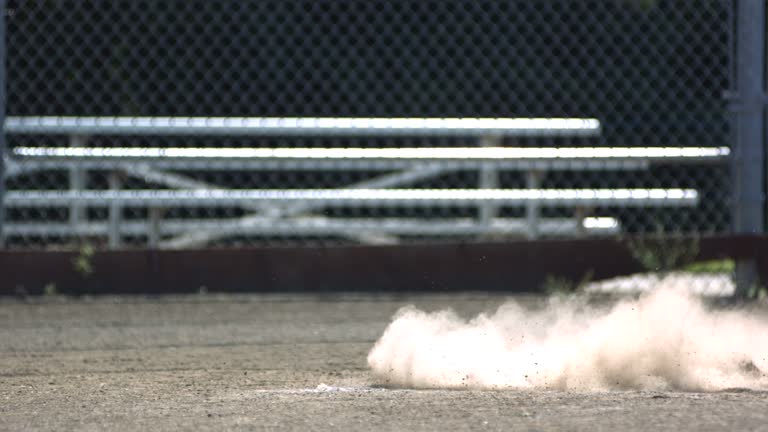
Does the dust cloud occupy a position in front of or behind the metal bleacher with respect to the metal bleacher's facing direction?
in front

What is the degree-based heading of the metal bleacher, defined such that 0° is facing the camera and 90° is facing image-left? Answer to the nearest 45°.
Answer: approximately 0°
